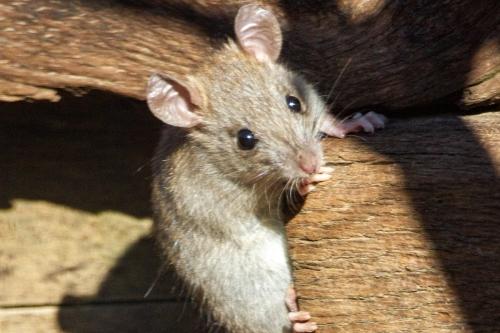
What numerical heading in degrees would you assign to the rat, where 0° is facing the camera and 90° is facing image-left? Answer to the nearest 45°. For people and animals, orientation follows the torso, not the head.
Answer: approximately 315°
